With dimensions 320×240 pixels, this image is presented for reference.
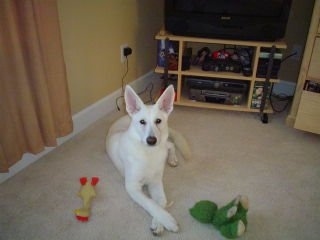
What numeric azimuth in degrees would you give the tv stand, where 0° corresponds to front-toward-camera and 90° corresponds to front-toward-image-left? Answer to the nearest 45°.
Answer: approximately 0°

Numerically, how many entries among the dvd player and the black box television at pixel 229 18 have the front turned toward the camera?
2

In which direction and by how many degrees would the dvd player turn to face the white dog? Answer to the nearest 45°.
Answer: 0° — it already faces it

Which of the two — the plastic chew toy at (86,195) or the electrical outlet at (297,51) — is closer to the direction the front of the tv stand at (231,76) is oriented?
the plastic chew toy

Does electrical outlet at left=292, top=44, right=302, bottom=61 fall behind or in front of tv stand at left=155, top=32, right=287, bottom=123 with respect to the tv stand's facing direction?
behind

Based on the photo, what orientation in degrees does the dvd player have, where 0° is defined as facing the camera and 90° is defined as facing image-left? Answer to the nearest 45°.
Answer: approximately 0°

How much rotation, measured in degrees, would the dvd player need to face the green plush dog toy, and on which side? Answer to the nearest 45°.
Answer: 0° — it already faces it

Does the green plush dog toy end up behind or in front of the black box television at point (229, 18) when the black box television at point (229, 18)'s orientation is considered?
in front

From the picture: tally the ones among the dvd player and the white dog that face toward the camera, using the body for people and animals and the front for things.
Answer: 2
